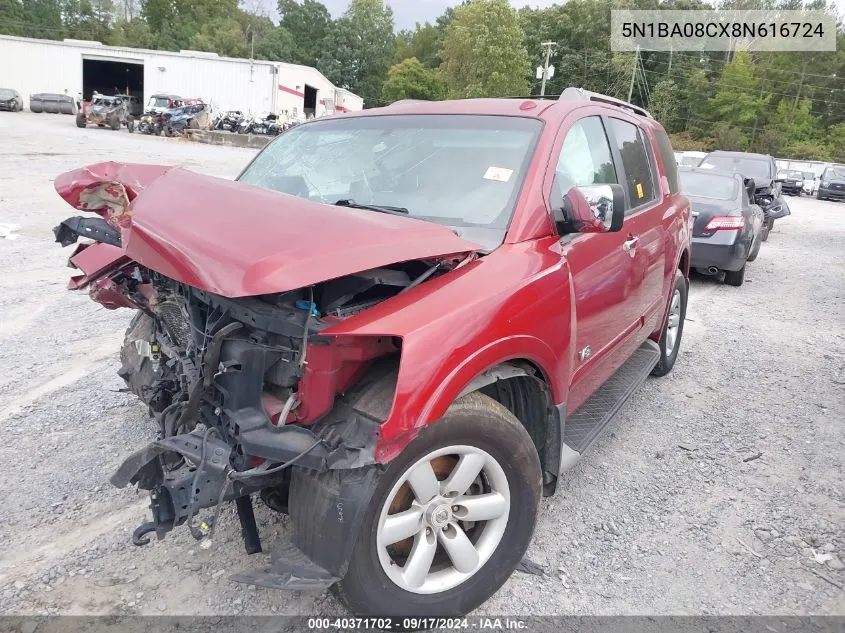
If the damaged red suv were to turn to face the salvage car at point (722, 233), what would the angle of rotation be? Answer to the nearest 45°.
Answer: approximately 180°

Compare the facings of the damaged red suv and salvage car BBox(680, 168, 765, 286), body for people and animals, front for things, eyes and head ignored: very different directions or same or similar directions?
very different directions

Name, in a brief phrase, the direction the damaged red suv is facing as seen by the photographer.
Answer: facing the viewer and to the left of the viewer

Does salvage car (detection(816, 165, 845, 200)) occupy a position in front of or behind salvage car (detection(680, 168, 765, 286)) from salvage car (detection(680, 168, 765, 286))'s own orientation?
in front

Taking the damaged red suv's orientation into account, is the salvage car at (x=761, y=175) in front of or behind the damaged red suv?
behind

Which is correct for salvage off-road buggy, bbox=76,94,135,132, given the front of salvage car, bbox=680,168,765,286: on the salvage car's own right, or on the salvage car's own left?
on the salvage car's own left

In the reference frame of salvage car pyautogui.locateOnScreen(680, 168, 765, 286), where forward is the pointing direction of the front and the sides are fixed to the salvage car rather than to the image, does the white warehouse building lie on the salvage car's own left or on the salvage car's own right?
on the salvage car's own left

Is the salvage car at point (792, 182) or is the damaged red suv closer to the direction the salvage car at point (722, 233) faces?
the salvage car

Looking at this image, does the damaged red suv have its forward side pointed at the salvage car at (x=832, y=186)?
no

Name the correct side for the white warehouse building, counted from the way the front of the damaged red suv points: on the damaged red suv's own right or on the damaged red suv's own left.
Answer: on the damaged red suv's own right

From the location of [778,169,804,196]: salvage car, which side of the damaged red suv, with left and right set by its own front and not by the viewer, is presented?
back

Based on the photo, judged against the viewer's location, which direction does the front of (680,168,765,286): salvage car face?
facing away from the viewer and to the right of the viewer
